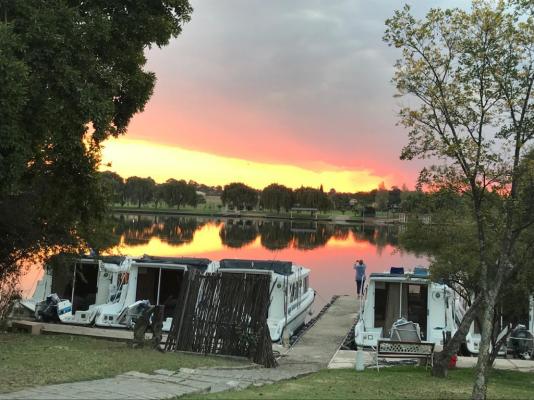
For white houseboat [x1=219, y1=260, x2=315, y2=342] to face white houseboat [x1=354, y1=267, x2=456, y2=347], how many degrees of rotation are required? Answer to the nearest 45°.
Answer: approximately 45° to its right

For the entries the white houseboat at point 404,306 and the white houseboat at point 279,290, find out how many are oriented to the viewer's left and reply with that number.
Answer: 0

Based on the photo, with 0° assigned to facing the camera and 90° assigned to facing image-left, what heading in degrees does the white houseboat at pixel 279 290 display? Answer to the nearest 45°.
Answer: approximately 225°

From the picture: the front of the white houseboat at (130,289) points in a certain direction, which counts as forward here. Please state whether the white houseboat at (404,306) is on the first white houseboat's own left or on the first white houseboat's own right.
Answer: on the first white houseboat's own right

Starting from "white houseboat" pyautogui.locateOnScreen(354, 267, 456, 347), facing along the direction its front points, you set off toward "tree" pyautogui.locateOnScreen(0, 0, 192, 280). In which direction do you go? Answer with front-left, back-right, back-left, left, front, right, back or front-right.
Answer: back-left

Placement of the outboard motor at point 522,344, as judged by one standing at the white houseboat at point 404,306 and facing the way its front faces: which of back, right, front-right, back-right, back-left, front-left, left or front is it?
right

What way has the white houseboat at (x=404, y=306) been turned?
away from the camera

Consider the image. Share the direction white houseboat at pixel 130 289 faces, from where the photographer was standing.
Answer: facing away from the viewer and to the right of the viewer

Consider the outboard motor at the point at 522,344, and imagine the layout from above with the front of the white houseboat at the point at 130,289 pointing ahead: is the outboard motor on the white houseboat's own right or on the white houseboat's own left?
on the white houseboat's own right
